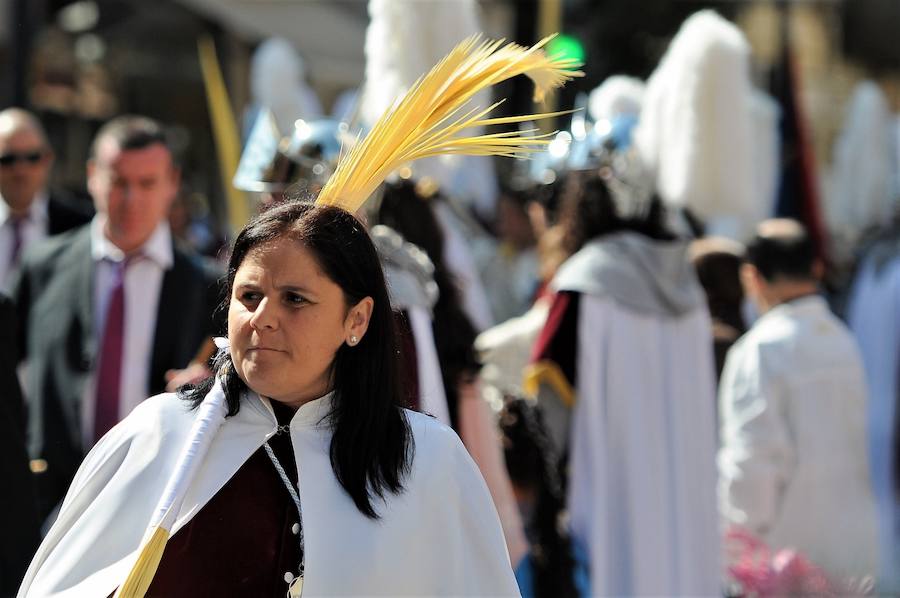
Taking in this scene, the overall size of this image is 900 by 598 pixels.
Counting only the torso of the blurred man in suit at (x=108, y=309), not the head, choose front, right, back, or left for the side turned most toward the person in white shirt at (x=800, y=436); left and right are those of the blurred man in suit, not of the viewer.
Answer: left

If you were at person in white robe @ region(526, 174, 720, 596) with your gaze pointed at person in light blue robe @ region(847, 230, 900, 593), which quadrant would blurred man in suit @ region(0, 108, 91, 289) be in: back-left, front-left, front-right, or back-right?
back-left

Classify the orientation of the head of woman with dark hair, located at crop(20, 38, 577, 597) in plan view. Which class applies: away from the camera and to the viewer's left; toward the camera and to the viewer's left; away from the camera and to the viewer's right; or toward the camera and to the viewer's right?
toward the camera and to the viewer's left

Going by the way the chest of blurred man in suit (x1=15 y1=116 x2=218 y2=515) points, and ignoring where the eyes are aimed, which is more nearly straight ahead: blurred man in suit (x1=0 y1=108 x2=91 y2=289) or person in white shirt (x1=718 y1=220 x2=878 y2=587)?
the person in white shirt

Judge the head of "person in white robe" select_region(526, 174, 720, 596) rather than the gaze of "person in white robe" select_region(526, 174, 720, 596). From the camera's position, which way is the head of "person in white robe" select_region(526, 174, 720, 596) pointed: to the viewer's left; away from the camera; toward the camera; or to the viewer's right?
away from the camera

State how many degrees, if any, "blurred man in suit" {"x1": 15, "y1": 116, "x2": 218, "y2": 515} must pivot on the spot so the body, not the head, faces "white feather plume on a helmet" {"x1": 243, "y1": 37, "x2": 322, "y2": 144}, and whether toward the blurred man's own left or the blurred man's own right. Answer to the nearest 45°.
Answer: approximately 180°

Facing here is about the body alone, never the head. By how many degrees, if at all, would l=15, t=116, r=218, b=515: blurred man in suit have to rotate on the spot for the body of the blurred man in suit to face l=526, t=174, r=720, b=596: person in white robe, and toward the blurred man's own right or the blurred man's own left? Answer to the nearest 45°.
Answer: approximately 90° to the blurred man's own left

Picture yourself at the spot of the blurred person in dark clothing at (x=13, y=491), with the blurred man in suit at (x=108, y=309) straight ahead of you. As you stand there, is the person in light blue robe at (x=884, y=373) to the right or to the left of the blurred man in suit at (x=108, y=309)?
right

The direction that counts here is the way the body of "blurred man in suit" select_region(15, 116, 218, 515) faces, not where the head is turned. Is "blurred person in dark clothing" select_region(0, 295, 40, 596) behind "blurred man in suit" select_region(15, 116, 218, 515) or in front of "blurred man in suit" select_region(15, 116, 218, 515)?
in front

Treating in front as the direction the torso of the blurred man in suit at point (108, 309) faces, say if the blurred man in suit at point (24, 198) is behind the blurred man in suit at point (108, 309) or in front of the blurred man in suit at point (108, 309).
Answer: behind

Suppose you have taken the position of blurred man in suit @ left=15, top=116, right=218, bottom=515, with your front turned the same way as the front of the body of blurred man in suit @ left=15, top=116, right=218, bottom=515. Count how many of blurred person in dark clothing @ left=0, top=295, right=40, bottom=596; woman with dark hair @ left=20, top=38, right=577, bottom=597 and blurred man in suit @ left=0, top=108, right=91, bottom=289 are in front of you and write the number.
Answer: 2

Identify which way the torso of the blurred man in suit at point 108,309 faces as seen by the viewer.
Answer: toward the camera

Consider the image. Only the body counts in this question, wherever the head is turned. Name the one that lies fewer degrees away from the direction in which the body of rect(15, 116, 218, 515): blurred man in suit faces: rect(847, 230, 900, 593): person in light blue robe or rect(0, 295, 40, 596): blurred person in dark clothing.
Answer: the blurred person in dark clothing

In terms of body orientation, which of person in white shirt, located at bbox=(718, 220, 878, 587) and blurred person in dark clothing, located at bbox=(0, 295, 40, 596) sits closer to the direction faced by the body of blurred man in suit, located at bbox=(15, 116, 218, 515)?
the blurred person in dark clothing
